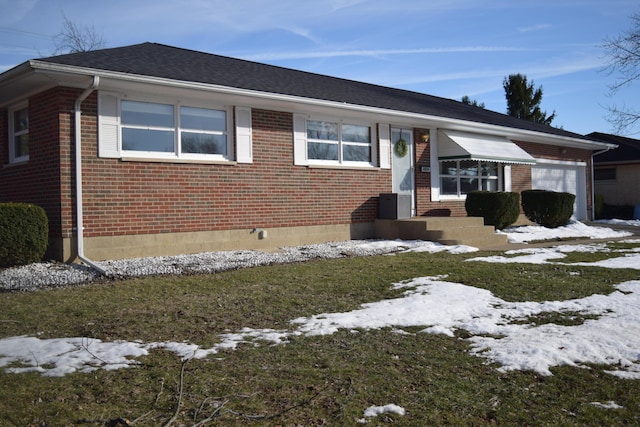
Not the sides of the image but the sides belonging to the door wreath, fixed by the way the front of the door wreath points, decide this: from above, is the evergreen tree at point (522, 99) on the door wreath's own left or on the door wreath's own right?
on the door wreath's own left

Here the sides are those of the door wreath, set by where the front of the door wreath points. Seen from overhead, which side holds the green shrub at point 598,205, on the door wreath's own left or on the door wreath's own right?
on the door wreath's own left

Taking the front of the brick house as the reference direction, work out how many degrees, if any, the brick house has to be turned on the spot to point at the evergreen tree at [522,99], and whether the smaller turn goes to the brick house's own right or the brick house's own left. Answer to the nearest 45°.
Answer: approximately 90° to the brick house's own left

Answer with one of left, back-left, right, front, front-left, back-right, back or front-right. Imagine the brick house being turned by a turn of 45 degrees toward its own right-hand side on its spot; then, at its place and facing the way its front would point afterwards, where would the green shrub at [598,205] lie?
back-left

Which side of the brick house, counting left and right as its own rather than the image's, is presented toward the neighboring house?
left

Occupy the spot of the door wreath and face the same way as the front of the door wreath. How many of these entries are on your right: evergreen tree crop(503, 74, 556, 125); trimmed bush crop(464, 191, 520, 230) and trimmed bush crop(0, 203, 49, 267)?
1

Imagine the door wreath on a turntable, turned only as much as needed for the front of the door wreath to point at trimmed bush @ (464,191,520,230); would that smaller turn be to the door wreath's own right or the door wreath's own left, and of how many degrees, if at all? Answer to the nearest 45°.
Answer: approximately 45° to the door wreath's own left

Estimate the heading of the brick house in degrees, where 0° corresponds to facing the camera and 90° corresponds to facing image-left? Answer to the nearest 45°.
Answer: approximately 315°

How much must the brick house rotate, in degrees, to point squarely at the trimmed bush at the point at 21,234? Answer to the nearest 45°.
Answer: approximately 90° to its right

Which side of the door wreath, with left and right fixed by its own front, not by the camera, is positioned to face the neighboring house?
left

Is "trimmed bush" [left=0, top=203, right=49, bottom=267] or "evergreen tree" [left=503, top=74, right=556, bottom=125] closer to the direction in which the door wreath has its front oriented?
the trimmed bush
